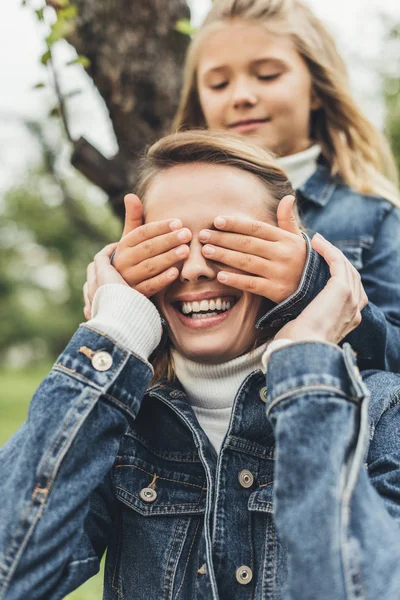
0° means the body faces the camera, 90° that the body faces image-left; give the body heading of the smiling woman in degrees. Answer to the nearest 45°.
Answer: approximately 0°

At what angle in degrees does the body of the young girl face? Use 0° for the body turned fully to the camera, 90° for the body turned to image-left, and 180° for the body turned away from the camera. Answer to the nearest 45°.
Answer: approximately 45°

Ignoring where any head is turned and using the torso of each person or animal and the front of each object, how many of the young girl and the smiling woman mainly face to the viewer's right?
0
